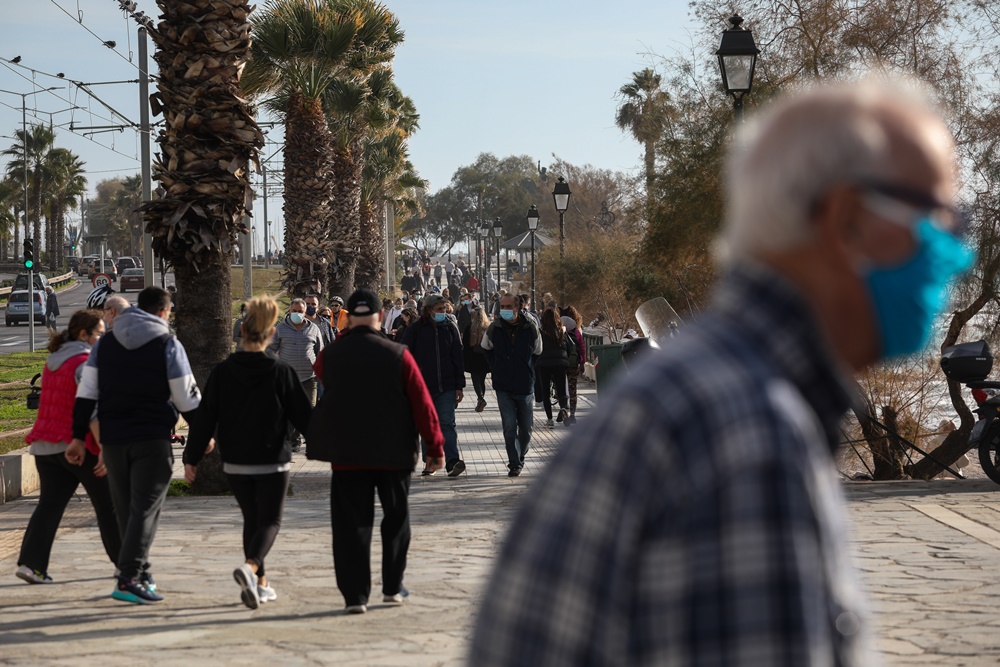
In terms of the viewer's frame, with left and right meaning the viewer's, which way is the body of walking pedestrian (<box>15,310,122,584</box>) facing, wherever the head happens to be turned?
facing away from the viewer and to the right of the viewer

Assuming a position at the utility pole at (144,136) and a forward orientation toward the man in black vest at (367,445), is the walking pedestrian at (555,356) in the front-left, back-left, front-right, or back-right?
front-left

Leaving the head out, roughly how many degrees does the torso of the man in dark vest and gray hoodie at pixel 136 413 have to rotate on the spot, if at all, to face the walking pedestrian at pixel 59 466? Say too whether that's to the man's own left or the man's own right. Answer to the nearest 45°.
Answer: approximately 90° to the man's own left

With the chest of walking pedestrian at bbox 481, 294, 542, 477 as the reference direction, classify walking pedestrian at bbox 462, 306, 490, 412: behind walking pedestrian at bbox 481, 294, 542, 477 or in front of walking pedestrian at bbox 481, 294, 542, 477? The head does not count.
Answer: behind

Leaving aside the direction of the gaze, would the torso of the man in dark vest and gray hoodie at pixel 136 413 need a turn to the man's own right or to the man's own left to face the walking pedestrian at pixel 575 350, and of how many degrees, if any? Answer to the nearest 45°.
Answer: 0° — they already face them

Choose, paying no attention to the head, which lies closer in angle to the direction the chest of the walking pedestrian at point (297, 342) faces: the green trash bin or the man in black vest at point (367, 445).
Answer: the man in black vest

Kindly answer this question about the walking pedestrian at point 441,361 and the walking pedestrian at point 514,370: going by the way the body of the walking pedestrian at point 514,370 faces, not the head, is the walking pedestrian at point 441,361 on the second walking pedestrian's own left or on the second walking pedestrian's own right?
on the second walking pedestrian's own right

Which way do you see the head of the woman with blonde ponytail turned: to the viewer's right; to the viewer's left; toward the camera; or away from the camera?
away from the camera

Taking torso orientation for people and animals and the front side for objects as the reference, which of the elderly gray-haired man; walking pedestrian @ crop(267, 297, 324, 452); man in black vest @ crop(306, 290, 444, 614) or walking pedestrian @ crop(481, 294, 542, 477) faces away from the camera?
the man in black vest

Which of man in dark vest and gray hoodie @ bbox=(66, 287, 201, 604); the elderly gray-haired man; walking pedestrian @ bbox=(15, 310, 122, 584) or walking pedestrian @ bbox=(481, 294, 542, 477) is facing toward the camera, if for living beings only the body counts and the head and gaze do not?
walking pedestrian @ bbox=(481, 294, 542, 477)

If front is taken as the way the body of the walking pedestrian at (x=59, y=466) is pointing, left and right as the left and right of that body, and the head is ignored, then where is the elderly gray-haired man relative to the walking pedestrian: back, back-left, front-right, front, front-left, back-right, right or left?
back-right

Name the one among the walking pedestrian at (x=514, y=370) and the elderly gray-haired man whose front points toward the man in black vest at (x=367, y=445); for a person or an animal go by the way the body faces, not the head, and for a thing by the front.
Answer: the walking pedestrian

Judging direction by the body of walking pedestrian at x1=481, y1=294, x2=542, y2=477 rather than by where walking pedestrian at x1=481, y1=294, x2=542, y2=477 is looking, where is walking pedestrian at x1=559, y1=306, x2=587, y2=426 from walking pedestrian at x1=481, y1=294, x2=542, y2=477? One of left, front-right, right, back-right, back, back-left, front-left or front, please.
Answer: back

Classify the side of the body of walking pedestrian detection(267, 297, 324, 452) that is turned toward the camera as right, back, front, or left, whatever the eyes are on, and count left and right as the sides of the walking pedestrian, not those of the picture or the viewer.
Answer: front

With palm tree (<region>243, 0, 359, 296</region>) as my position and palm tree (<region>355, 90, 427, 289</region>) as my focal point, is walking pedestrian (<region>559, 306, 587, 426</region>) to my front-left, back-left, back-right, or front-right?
back-right

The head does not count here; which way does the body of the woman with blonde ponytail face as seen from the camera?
away from the camera

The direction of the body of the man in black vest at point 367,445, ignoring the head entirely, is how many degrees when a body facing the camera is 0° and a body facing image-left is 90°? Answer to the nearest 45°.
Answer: approximately 180°

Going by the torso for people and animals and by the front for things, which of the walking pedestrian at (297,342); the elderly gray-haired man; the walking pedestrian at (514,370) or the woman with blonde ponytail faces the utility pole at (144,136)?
the woman with blonde ponytail

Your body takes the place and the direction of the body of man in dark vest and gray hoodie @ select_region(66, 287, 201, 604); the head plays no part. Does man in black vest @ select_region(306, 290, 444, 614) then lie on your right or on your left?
on your right

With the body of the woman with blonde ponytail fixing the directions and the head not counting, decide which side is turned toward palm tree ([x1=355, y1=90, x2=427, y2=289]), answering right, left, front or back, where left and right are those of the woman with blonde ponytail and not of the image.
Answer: front

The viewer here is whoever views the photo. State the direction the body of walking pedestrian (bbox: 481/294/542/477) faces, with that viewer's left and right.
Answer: facing the viewer

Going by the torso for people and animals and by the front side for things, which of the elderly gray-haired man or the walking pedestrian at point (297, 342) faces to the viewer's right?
the elderly gray-haired man

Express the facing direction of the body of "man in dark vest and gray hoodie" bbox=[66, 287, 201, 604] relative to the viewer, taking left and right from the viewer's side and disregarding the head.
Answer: facing away from the viewer and to the right of the viewer
